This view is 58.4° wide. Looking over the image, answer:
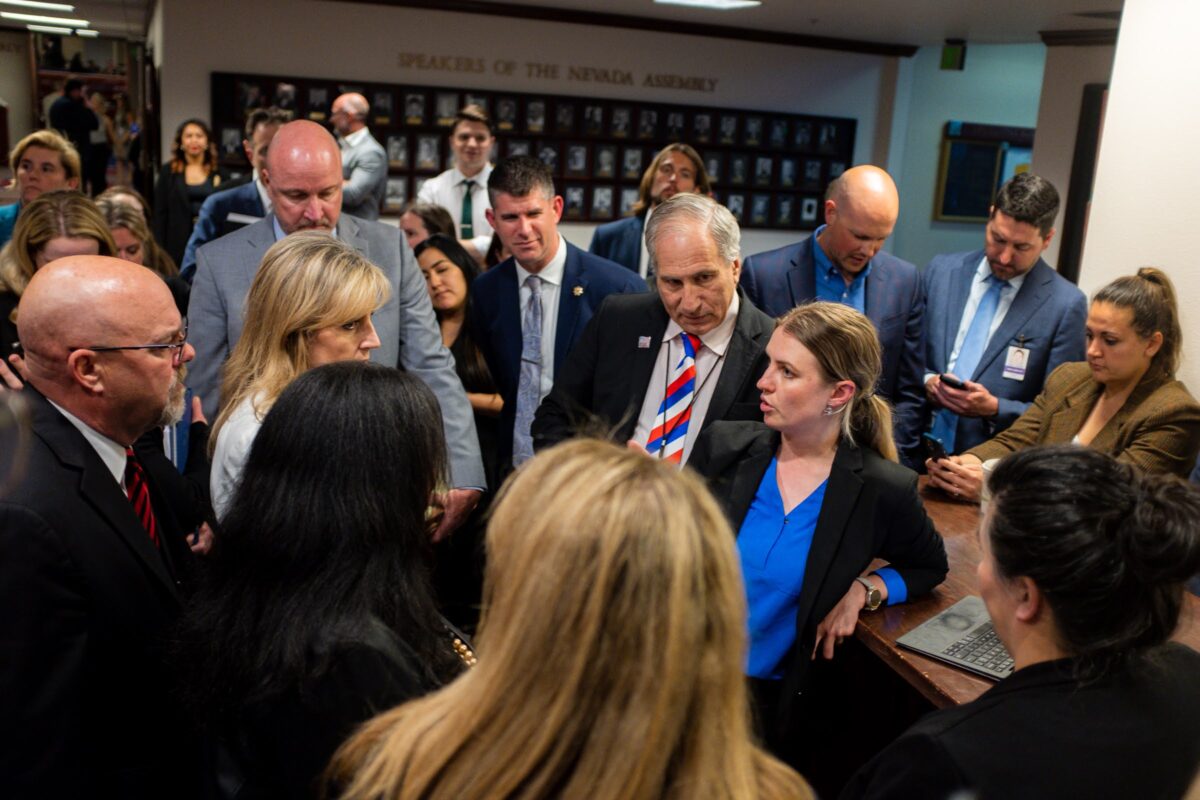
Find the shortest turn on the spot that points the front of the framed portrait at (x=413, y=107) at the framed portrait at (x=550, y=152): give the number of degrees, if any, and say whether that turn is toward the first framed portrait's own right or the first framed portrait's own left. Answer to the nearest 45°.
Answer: approximately 90° to the first framed portrait's own left

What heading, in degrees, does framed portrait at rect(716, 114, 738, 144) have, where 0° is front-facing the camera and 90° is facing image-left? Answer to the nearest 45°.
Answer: approximately 0°

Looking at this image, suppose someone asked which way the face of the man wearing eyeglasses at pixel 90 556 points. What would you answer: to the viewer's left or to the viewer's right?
to the viewer's right

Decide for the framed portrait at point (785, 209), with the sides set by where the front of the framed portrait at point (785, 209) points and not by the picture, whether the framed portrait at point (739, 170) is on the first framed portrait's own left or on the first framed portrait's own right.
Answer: on the first framed portrait's own right

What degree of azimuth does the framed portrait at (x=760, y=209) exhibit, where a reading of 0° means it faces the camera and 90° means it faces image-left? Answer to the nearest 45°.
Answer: approximately 0°

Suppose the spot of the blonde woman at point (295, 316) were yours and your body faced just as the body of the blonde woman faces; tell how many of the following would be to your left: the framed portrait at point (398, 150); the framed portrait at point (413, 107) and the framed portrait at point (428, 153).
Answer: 3

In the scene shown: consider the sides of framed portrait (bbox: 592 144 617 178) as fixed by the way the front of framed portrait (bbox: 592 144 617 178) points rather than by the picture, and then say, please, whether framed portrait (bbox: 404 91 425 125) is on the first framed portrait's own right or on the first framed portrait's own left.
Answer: on the first framed portrait's own right

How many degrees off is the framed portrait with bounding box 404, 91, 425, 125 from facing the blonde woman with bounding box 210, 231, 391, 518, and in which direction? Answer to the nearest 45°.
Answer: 0° — it already faces them

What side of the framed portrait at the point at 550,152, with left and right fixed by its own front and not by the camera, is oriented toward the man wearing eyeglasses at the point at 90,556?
front

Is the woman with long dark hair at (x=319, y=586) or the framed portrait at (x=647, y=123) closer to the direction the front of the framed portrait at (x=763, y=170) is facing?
the woman with long dark hair
